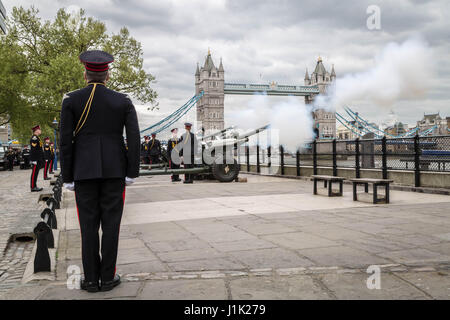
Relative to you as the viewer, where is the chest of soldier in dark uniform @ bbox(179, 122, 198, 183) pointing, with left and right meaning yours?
facing the viewer

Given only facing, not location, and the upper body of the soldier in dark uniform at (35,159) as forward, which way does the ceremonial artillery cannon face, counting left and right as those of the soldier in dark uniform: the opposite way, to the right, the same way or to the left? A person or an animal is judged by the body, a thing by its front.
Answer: the same way

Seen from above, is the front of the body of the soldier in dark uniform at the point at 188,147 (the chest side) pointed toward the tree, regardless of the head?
no

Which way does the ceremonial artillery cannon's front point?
to the viewer's right

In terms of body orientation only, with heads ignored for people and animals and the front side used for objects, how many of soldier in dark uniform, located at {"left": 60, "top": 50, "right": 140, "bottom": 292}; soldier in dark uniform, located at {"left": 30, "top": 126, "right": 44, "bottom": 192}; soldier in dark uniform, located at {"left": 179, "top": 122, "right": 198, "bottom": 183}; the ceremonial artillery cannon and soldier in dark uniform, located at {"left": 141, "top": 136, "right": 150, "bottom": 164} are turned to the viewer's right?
3

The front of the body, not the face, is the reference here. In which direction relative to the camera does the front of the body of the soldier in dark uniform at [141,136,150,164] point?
to the viewer's right

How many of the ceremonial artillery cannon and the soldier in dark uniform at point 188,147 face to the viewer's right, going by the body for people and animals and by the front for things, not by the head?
1

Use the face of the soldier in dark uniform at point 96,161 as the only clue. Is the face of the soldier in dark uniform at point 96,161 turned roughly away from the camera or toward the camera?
away from the camera

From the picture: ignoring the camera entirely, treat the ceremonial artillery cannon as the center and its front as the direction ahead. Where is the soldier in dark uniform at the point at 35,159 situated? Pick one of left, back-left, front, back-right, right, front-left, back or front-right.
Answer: back

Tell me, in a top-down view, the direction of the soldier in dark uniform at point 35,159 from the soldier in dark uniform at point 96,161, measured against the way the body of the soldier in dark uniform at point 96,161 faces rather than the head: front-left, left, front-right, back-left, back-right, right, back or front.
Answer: front

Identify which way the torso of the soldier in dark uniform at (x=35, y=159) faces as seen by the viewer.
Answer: to the viewer's right

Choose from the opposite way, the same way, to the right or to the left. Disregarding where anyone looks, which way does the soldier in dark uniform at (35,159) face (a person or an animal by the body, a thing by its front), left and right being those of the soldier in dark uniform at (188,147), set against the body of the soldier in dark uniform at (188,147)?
to the left

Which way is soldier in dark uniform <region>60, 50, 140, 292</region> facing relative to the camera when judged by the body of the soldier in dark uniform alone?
away from the camera

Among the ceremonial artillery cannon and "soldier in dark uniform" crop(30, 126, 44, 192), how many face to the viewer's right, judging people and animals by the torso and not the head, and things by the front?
2

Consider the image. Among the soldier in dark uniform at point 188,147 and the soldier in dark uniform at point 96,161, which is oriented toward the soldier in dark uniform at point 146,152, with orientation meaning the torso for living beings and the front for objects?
the soldier in dark uniform at point 96,161

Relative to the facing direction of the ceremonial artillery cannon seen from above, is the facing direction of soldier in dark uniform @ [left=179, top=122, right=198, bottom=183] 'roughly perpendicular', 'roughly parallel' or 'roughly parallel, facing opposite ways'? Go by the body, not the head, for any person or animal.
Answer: roughly perpendicular

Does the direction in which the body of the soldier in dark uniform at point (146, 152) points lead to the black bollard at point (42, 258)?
no

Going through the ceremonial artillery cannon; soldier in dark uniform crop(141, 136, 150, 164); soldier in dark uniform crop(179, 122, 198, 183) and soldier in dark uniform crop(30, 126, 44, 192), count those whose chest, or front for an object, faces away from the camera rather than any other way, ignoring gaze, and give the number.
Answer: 0

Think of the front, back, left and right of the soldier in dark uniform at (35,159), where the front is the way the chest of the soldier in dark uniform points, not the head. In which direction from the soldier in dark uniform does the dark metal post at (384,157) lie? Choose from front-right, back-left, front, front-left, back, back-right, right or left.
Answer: front-right
